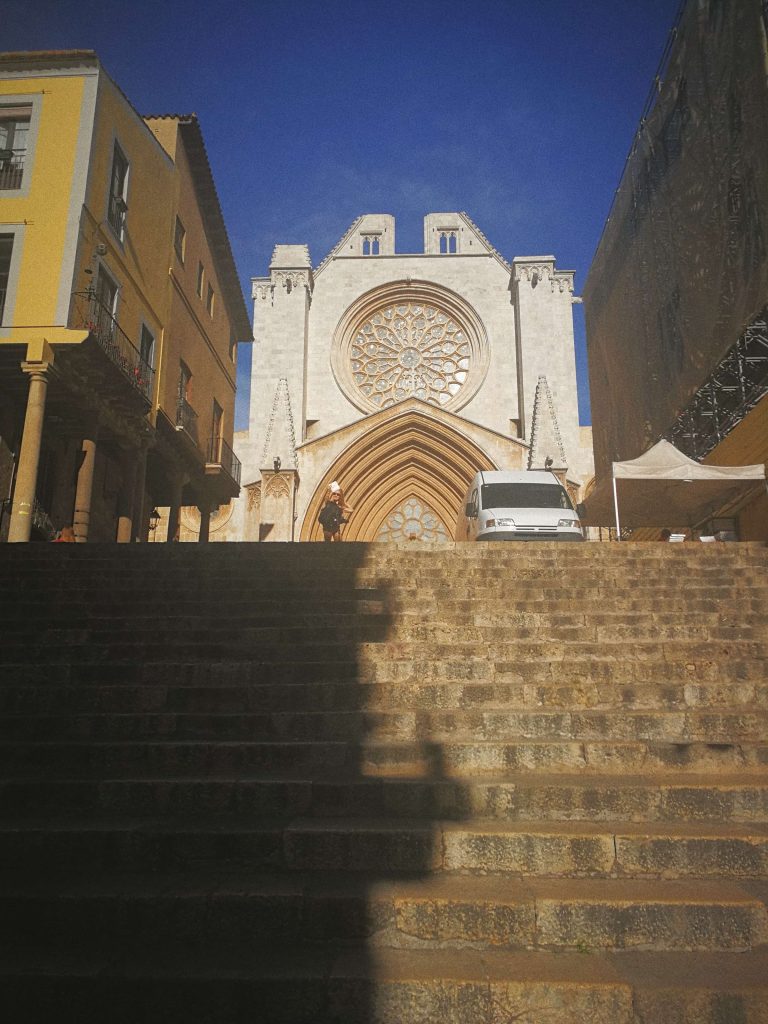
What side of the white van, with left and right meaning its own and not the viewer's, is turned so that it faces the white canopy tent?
left

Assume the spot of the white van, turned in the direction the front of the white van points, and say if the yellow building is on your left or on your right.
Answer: on your right

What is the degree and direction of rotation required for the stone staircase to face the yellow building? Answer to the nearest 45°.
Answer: approximately 135° to its right

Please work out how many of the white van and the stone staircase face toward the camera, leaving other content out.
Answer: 2

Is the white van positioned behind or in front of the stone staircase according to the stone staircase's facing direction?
behind

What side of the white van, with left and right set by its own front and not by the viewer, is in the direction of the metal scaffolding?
left

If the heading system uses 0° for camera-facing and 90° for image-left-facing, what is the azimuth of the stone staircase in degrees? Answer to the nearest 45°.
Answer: approximately 0°

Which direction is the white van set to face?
toward the camera

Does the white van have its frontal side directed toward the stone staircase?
yes

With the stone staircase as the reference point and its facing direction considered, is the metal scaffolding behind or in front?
behind

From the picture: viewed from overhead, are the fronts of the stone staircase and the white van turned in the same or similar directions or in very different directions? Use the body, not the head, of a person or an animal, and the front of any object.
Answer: same or similar directions
